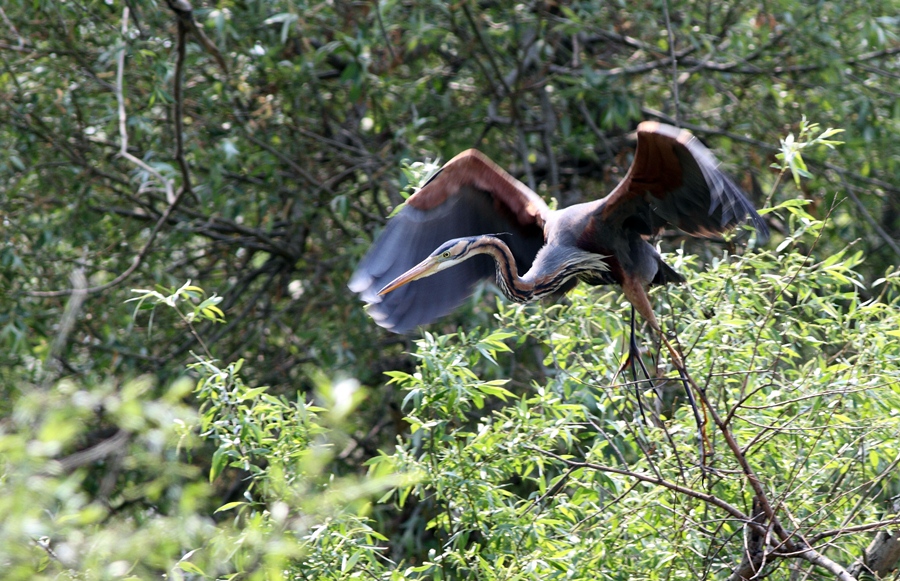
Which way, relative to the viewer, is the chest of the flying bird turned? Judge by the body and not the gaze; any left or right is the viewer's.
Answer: facing the viewer and to the left of the viewer
